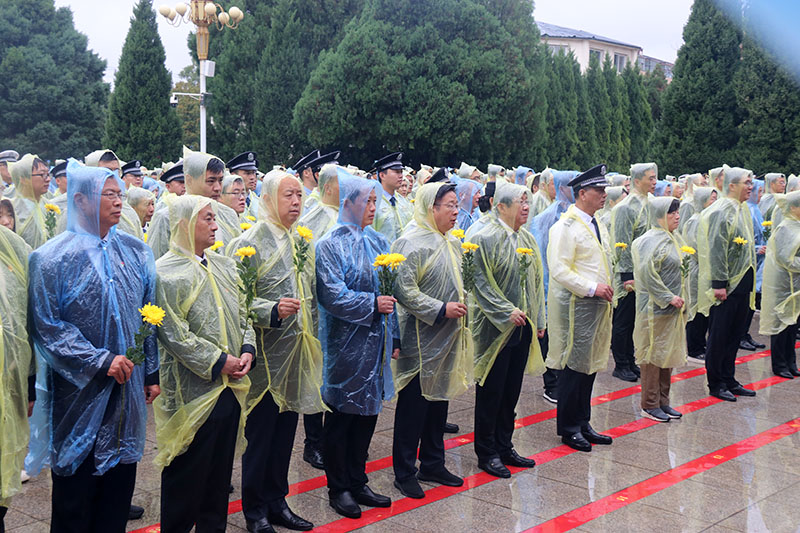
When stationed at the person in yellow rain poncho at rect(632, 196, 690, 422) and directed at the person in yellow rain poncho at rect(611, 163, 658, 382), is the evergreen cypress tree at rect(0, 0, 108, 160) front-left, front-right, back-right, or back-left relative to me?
front-left

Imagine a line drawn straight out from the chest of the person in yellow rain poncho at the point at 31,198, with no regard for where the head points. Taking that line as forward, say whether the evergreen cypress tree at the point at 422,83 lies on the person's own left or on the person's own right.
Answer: on the person's own left

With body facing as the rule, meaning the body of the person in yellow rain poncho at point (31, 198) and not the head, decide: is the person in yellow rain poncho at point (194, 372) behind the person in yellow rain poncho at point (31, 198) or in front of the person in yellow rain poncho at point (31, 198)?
in front

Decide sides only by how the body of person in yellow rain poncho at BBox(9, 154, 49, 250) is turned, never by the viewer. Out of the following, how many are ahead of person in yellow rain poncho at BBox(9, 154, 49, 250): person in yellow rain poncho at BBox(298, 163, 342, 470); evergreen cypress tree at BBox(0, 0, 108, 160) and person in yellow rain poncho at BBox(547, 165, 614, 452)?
2

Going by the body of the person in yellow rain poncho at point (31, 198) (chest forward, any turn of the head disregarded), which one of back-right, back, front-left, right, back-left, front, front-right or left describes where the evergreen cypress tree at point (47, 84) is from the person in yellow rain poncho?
back-left

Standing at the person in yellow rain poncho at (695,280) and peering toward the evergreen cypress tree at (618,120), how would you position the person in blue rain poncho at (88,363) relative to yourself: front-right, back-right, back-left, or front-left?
back-left

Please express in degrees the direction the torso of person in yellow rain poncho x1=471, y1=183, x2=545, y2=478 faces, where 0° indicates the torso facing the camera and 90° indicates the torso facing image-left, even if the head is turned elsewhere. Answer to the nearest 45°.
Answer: approximately 315°

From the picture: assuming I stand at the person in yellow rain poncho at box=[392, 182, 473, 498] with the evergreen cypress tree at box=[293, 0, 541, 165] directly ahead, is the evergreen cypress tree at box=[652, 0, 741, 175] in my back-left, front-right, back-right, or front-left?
front-right

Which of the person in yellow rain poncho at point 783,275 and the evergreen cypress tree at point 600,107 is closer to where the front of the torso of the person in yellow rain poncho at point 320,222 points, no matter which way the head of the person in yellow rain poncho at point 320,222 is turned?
the person in yellow rain poncho

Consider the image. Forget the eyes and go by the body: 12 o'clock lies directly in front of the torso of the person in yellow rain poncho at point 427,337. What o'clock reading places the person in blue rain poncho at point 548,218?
The person in blue rain poncho is roughly at 8 o'clock from the person in yellow rain poncho.

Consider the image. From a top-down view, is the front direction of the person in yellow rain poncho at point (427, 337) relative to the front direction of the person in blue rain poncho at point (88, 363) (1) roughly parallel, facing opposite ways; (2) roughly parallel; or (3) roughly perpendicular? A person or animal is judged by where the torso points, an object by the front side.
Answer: roughly parallel

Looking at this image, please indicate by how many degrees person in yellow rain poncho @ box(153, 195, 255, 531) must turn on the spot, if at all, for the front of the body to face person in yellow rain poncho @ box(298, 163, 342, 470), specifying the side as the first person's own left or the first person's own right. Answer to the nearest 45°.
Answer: approximately 135° to the first person's own left
